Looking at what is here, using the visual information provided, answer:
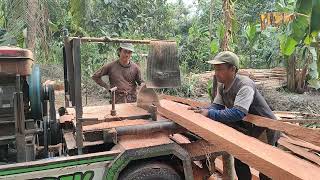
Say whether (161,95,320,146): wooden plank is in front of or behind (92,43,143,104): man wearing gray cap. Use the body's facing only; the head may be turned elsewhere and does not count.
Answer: in front

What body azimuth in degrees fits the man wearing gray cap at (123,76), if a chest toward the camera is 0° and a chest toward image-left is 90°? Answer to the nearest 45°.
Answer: approximately 0°

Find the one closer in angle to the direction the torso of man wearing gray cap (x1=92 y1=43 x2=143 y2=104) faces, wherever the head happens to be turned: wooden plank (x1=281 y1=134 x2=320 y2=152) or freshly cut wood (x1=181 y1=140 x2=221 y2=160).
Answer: the freshly cut wood

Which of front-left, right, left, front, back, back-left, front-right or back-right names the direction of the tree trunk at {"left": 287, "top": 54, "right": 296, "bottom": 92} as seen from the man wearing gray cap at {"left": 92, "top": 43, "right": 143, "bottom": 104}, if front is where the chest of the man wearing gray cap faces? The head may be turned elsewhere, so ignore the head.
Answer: back-left

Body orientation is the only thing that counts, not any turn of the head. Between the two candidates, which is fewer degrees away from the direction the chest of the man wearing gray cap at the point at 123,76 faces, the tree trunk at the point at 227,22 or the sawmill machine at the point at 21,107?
the sawmill machine

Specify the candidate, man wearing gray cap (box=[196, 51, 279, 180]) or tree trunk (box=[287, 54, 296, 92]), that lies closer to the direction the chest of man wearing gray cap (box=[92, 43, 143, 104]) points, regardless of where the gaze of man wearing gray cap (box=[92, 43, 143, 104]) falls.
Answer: the man wearing gray cap

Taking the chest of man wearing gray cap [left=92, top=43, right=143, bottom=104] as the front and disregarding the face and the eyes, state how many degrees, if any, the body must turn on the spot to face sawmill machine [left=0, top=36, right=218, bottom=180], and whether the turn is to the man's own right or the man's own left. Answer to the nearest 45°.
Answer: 0° — they already face it

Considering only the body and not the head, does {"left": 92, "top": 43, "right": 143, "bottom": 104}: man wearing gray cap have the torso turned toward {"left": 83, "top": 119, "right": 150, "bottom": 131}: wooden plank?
yes

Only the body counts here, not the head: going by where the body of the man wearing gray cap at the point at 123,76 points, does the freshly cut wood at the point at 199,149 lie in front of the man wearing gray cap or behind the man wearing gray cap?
in front

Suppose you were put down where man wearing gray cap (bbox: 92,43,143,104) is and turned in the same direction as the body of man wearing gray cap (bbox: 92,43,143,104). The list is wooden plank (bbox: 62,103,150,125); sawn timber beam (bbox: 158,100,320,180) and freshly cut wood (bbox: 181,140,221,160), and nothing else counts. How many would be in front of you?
3
